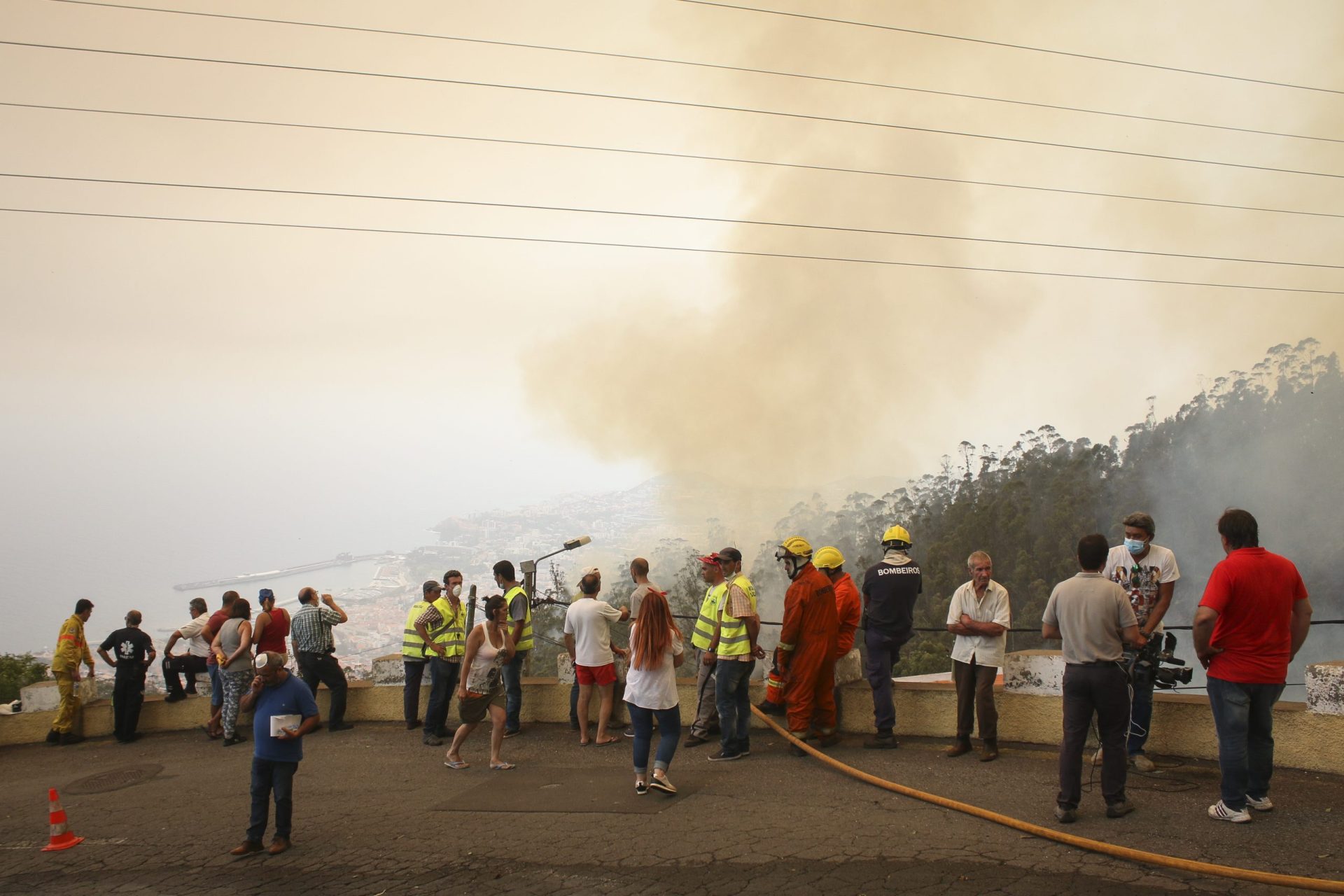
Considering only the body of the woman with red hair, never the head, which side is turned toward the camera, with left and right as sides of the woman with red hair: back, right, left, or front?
back

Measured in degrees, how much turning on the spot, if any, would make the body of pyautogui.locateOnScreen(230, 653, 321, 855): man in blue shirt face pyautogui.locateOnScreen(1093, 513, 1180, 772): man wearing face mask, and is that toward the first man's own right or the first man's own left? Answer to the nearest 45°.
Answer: approximately 135° to the first man's own left

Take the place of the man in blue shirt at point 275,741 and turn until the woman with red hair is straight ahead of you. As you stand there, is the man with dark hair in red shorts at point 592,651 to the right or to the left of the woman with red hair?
left

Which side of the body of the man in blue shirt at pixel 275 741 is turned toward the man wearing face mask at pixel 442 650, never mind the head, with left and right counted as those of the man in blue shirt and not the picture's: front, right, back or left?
back

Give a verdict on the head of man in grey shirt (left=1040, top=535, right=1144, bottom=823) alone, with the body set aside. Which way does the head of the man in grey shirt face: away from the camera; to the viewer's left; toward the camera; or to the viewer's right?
away from the camera

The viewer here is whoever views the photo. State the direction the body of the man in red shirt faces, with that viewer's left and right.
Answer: facing away from the viewer and to the left of the viewer

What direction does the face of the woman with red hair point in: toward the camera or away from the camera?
away from the camera

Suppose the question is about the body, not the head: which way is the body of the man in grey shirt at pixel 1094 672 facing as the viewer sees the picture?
away from the camera

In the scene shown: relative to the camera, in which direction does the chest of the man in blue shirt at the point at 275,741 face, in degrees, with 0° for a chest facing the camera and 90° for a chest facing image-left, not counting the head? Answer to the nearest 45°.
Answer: approximately 45°

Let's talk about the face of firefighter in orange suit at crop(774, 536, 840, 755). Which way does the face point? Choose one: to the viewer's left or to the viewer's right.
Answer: to the viewer's left

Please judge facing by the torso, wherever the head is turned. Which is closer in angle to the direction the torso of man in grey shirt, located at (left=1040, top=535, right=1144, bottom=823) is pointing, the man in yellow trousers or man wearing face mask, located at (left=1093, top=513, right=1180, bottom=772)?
the man wearing face mask

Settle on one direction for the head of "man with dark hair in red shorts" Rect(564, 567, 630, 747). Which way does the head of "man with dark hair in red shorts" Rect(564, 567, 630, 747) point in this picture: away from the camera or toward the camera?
away from the camera

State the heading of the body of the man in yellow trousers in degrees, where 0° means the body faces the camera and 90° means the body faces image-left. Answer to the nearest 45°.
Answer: approximately 270°
